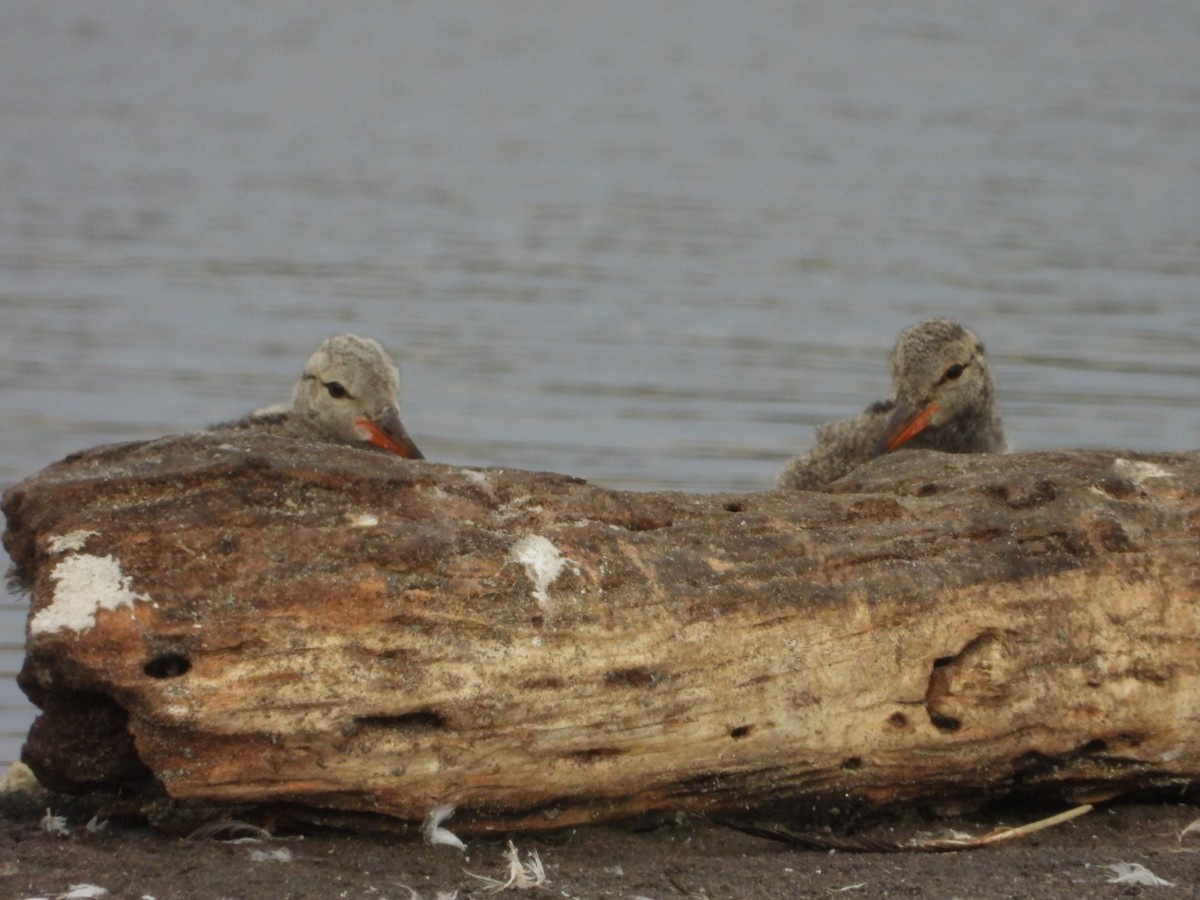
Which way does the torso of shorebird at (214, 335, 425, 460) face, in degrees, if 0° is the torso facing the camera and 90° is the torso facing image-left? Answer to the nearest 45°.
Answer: approximately 315°
